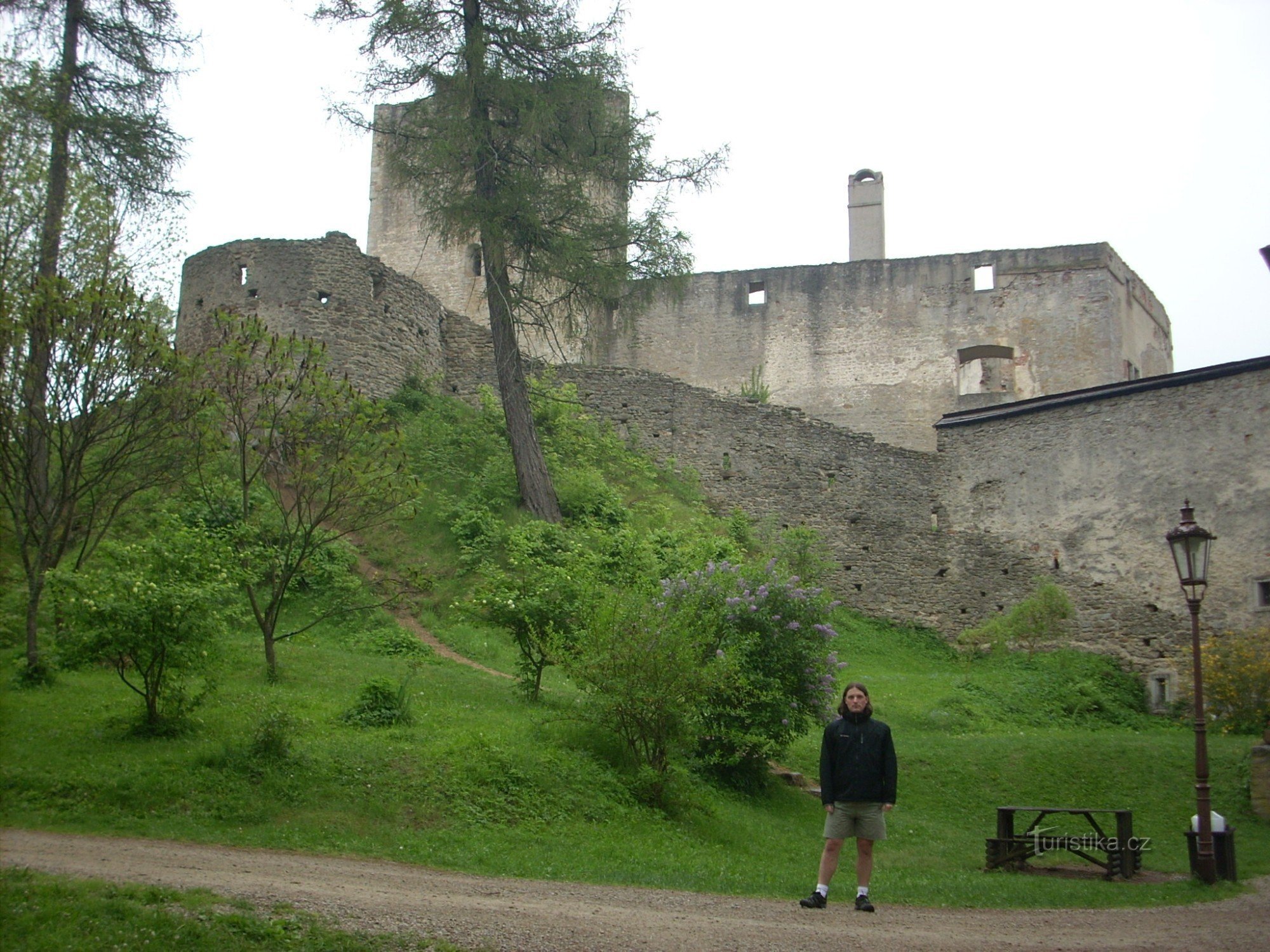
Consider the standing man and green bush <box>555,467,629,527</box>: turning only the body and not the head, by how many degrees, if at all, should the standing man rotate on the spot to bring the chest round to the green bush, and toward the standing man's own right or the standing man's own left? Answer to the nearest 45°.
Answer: approximately 180°

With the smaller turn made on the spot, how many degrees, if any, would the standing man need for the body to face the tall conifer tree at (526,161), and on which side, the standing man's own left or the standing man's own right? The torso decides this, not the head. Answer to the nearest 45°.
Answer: approximately 135° to the standing man's own right

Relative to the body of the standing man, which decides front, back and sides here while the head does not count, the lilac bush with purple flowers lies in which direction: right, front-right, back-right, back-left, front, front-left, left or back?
back

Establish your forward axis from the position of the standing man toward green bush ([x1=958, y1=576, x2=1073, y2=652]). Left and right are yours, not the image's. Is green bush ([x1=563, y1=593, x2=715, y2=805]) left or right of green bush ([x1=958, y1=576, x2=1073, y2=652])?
left

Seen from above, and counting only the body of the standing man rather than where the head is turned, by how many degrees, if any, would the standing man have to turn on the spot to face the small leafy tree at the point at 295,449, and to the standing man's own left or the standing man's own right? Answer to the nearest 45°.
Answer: approximately 135° to the standing man's own right

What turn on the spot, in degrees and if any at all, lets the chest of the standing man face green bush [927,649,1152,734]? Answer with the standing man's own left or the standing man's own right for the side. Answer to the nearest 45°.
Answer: approximately 180°

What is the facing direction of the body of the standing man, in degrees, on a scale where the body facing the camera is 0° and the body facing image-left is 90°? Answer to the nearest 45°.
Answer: approximately 0°

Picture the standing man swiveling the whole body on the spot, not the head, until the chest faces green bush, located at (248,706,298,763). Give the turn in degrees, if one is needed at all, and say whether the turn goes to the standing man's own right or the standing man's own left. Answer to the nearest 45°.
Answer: approximately 90° to the standing man's own right
